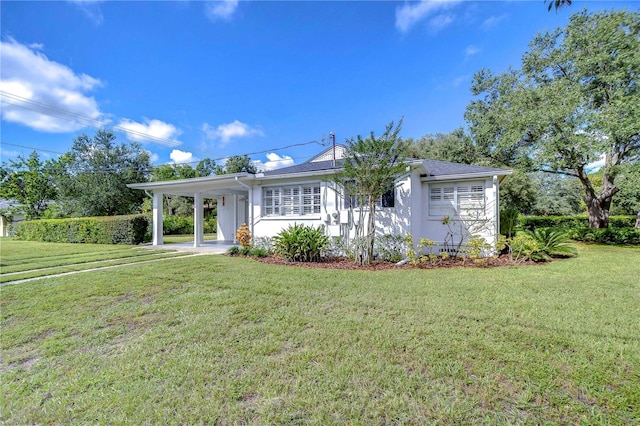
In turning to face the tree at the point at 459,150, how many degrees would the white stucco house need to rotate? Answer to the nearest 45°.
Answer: approximately 135° to its left

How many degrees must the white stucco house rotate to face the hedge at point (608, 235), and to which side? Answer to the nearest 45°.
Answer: approximately 90° to its left

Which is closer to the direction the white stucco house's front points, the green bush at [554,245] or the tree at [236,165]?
the green bush

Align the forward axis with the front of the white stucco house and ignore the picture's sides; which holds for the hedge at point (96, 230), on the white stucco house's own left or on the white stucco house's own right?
on the white stucco house's own right

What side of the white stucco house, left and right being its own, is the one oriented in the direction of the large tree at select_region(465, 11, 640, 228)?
left

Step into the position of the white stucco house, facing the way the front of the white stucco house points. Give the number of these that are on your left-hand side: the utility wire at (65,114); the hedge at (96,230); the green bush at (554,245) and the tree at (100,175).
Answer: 1

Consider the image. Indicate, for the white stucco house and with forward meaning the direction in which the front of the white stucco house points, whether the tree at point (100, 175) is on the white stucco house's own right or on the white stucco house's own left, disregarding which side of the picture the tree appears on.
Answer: on the white stucco house's own right

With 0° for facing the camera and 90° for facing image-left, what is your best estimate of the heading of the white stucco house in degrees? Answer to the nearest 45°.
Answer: approximately 0°

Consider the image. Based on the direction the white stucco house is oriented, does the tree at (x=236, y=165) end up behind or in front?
behind

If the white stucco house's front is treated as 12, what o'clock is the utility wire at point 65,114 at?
The utility wire is roughly at 4 o'clock from the white stucco house.

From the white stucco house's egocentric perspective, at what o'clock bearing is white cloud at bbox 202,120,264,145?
The white cloud is roughly at 5 o'clock from the white stucco house.

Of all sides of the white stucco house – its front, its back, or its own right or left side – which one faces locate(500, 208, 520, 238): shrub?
left
